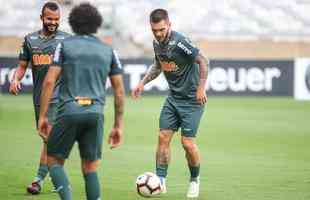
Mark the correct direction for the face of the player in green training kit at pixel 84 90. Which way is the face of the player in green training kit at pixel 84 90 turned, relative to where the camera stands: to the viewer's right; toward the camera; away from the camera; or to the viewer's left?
away from the camera

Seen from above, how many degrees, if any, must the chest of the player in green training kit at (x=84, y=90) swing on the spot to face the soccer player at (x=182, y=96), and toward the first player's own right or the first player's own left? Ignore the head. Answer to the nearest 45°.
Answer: approximately 45° to the first player's own right

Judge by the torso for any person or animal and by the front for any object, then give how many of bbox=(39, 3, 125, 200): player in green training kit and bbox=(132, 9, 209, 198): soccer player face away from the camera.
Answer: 1

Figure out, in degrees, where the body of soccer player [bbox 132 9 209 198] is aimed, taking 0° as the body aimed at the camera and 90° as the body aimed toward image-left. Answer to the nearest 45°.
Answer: approximately 45°

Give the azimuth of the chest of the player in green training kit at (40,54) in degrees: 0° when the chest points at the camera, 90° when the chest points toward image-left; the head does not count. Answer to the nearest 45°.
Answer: approximately 0°

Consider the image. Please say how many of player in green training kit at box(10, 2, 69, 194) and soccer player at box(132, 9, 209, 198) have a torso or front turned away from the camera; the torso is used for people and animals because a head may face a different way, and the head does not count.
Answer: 0

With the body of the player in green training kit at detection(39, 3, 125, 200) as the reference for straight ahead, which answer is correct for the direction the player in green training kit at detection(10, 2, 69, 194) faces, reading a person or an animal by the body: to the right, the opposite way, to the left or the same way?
the opposite way

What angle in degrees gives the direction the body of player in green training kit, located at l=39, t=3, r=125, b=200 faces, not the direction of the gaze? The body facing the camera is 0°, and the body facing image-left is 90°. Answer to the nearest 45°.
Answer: approximately 180°

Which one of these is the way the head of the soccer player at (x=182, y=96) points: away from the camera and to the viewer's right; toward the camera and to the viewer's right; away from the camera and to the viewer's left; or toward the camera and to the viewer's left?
toward the camera and to the viewer's left

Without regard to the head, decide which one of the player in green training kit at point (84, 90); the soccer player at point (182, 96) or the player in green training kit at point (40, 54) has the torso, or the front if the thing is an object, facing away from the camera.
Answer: the player in green training kit at point (84, 90)

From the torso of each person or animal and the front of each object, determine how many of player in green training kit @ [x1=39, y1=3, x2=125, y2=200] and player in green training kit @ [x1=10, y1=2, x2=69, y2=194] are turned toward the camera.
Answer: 1

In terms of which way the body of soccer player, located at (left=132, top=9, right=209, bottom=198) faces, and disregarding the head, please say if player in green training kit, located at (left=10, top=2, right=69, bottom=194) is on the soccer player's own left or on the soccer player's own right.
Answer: on the soccer player's own right
